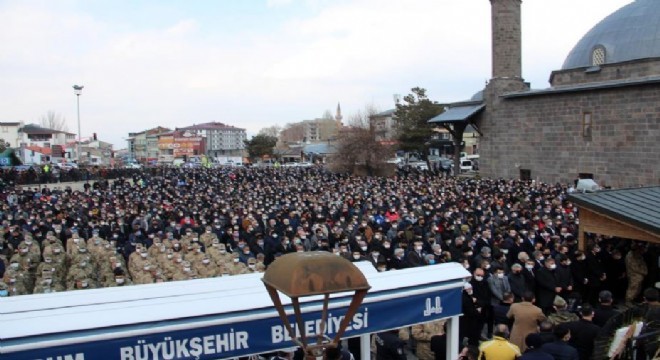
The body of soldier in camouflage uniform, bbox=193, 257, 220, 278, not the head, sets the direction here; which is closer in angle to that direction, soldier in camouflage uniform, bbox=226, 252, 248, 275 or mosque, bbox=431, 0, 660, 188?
the soldier in camouflage uniform

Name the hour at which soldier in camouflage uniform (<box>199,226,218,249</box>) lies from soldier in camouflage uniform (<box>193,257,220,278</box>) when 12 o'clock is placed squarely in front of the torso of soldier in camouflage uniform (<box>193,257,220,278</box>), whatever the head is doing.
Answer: soldier in camouflage uniform (<box>199,226,218,249</box>) is roughly at 6 o'clock from soldier in camouflage uniform (<box>193,257,220,278</box>).

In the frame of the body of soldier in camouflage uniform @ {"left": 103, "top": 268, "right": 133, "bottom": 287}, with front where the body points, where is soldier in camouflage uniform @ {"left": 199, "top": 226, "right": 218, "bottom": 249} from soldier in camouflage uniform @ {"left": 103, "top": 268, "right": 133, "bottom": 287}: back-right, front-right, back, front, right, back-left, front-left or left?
back-left

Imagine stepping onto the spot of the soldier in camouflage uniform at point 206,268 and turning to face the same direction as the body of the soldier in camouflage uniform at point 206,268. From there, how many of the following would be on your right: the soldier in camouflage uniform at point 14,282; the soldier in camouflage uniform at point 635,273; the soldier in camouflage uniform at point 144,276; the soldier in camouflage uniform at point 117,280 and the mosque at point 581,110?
3

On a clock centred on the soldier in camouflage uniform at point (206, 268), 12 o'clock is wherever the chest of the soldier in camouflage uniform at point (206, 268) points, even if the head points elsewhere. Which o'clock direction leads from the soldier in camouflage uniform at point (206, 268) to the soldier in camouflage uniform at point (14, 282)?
the soldier in camouflage uniform at point (14, 282) is roughly at 3 o'clock from the soldier in camouflage uniform at point (206, 268).

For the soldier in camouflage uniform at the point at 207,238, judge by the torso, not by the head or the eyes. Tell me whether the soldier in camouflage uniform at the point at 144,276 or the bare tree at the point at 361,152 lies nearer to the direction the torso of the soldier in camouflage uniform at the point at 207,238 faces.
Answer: the soldier in camouflage uniform

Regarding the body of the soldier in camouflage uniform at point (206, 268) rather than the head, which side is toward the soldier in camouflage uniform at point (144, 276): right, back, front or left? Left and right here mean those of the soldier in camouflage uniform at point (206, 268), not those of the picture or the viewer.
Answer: right

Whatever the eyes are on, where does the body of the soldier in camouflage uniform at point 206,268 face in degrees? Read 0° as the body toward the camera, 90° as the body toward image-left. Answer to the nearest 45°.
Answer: approximately 0°

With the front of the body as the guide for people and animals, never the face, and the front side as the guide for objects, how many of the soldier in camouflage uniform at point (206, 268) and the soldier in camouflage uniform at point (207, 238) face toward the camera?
2

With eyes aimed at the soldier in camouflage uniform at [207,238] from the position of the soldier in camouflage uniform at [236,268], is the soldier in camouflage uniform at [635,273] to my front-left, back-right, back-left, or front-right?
back-right

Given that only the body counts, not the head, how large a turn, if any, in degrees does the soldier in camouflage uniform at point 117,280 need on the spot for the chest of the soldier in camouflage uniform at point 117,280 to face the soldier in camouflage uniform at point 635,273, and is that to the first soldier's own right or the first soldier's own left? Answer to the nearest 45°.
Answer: approximately 90° to the first soldier's own left
